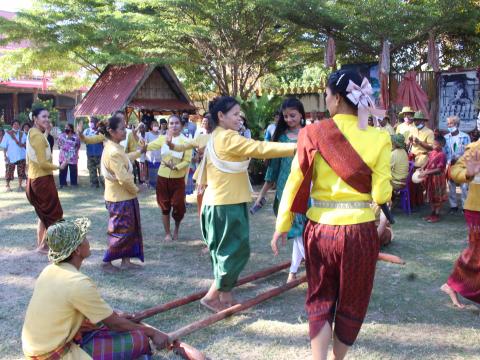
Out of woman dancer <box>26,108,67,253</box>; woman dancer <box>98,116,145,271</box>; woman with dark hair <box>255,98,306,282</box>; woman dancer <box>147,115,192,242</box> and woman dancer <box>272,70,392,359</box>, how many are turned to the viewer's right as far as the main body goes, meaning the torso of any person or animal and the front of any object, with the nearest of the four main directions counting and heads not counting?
2

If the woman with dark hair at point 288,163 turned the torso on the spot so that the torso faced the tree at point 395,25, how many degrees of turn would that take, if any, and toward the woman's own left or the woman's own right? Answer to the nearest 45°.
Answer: approximately 180°

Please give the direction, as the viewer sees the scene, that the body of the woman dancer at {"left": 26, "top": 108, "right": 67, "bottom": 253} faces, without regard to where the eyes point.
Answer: to the viewer's right

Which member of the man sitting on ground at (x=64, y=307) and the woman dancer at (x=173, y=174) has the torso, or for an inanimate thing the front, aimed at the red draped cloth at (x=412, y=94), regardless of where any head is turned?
the man sitting on ground

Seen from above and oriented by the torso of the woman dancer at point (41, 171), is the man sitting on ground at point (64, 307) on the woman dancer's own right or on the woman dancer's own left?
on the woman dancer's own right

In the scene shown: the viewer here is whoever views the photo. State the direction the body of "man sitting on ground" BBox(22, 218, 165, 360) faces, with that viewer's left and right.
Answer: facing away from the viewer and to the right of the viewer

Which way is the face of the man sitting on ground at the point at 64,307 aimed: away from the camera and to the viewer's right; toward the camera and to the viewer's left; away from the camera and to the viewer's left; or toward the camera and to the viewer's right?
away from the camera and to the viewer's right

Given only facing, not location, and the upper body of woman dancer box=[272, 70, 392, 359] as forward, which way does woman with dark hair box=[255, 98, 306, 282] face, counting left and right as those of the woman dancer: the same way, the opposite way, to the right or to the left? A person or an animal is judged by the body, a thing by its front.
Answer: the opposite way

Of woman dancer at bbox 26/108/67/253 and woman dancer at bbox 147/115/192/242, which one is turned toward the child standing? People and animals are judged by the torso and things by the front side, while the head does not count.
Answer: woman dancer at bbox 26/108/67/253

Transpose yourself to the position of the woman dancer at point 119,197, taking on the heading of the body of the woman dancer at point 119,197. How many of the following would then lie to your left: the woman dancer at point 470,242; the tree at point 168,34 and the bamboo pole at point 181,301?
1

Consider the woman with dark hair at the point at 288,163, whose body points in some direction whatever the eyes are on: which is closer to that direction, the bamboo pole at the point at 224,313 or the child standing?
the bamboo pole

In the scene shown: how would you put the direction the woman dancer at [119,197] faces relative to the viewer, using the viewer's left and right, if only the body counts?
facing to the right of the viewer

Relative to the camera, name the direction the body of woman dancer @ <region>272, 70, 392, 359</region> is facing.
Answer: away from the camera

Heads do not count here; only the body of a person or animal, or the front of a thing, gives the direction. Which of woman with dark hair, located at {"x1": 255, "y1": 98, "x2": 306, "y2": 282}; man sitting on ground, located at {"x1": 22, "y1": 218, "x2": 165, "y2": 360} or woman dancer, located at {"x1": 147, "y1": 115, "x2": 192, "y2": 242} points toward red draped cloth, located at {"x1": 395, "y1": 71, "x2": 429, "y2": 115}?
the man sitting on ground

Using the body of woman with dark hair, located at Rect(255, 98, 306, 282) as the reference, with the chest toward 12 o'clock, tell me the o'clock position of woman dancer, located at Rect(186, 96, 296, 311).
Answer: The woman dancer is roughly at 1 o'clock from the woman with dark hair.
